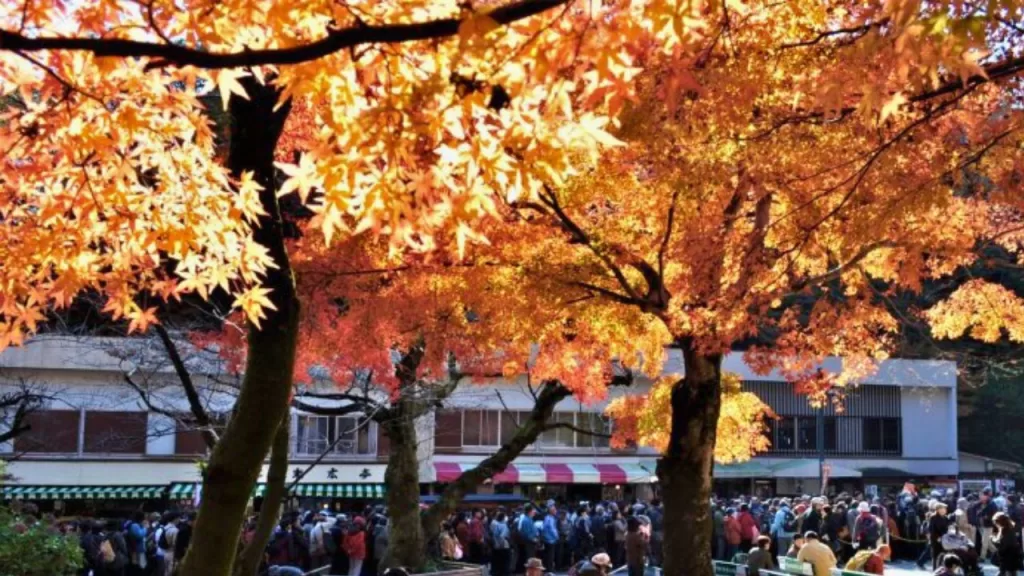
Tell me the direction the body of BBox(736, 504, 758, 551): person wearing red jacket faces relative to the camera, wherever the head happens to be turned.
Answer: away from the camera

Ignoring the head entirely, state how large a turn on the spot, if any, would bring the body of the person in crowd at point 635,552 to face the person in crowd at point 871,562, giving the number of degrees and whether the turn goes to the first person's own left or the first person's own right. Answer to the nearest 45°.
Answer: approximately 135° to the first person's own right

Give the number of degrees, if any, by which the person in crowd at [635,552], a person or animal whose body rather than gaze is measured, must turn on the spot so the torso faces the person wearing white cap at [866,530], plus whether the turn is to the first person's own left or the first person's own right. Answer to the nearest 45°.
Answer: approximately 45° to the first person's own right

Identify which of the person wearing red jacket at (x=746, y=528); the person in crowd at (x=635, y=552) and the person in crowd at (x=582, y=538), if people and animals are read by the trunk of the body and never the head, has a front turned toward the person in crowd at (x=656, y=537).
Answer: the person in crowd at (x=635, y=552)

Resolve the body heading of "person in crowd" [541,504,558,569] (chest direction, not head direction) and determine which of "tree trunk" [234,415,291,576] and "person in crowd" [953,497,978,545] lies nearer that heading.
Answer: the person in crowd

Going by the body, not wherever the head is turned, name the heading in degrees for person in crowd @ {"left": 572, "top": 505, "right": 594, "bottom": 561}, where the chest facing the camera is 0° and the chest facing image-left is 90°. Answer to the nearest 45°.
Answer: approximately 180°
